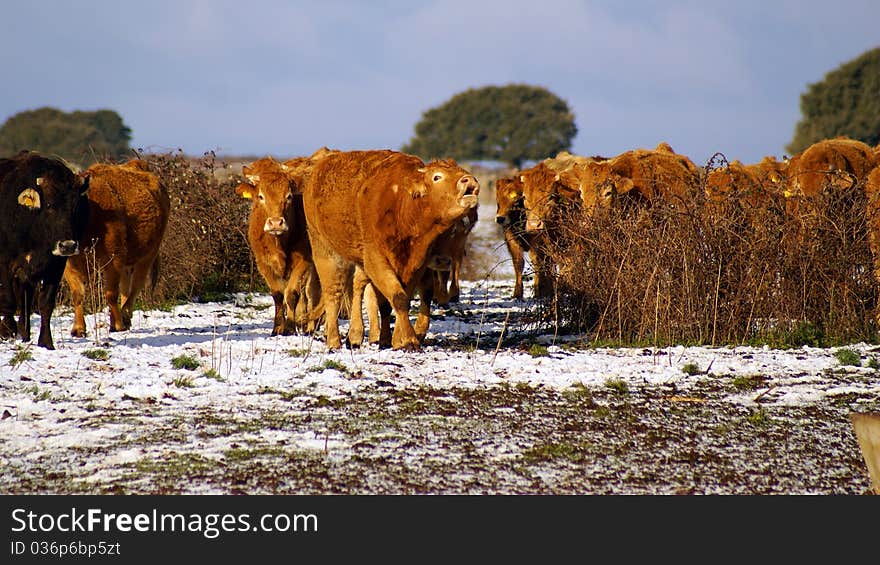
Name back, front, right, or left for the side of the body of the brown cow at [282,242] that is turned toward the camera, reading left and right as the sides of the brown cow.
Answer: front

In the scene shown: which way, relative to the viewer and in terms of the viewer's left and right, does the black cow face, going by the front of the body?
facing the viewer and to the right of the viewer

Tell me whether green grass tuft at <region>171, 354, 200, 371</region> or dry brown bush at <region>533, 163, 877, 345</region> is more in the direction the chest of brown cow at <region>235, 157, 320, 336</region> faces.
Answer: the green grass tuft

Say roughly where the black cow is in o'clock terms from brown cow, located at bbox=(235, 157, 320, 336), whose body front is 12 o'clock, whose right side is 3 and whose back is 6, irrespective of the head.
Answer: The black cow is roughly at 2 o'clock from the brown cow.

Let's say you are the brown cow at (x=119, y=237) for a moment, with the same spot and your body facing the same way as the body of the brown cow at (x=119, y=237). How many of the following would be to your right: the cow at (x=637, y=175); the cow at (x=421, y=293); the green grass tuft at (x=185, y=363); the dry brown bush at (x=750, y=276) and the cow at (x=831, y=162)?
0

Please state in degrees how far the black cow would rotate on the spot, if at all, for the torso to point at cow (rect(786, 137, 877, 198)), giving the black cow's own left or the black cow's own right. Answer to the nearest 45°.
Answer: approximately 45° to the black cow's own left

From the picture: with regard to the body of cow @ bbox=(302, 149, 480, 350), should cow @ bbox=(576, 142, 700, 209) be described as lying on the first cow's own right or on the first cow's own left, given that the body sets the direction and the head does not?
on the first cow's own left
